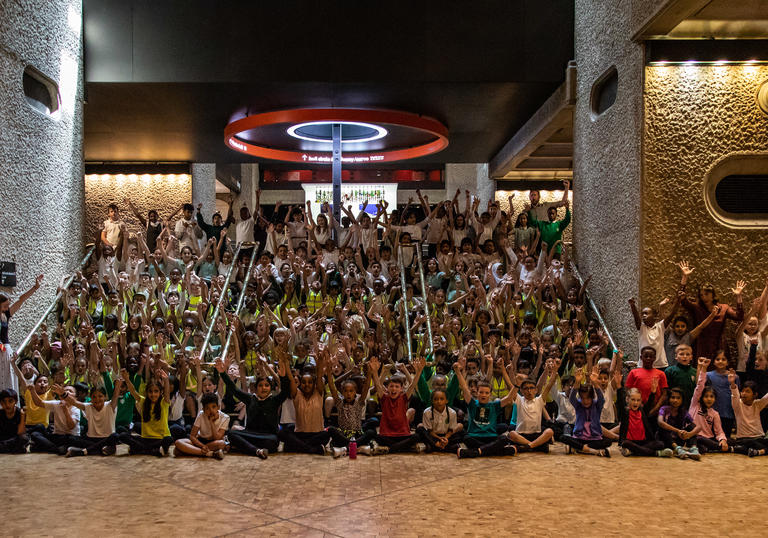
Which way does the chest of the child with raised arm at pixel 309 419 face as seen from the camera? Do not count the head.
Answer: toward the camera

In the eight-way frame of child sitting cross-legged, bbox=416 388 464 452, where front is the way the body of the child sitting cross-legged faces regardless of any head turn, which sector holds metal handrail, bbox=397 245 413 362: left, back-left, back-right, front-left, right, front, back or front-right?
back

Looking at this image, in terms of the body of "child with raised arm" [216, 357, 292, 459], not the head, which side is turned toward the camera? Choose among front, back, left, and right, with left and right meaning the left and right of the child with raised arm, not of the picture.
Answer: front

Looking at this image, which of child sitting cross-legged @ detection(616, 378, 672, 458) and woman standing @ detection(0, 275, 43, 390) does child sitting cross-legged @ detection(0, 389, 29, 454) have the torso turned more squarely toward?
the child sitting cross-legged

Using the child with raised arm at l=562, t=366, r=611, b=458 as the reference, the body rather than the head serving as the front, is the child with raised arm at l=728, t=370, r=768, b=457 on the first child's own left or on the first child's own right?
on the first child's own left

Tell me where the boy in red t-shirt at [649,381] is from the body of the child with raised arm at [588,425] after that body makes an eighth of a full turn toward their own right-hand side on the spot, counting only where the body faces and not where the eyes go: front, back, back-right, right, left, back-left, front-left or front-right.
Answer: back

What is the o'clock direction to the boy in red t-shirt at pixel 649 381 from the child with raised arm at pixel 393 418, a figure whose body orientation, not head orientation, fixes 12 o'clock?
The boy in red t-shirt is roughly at 9 o'clock from the child with raised arm.

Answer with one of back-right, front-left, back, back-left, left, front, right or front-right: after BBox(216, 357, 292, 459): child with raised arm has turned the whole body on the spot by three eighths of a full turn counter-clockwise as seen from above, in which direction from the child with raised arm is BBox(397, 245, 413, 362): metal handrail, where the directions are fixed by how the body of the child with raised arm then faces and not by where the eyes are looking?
front

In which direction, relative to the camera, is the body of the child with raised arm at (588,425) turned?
toward the camera

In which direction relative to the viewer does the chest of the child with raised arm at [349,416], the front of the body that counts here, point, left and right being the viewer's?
facing the viewer
